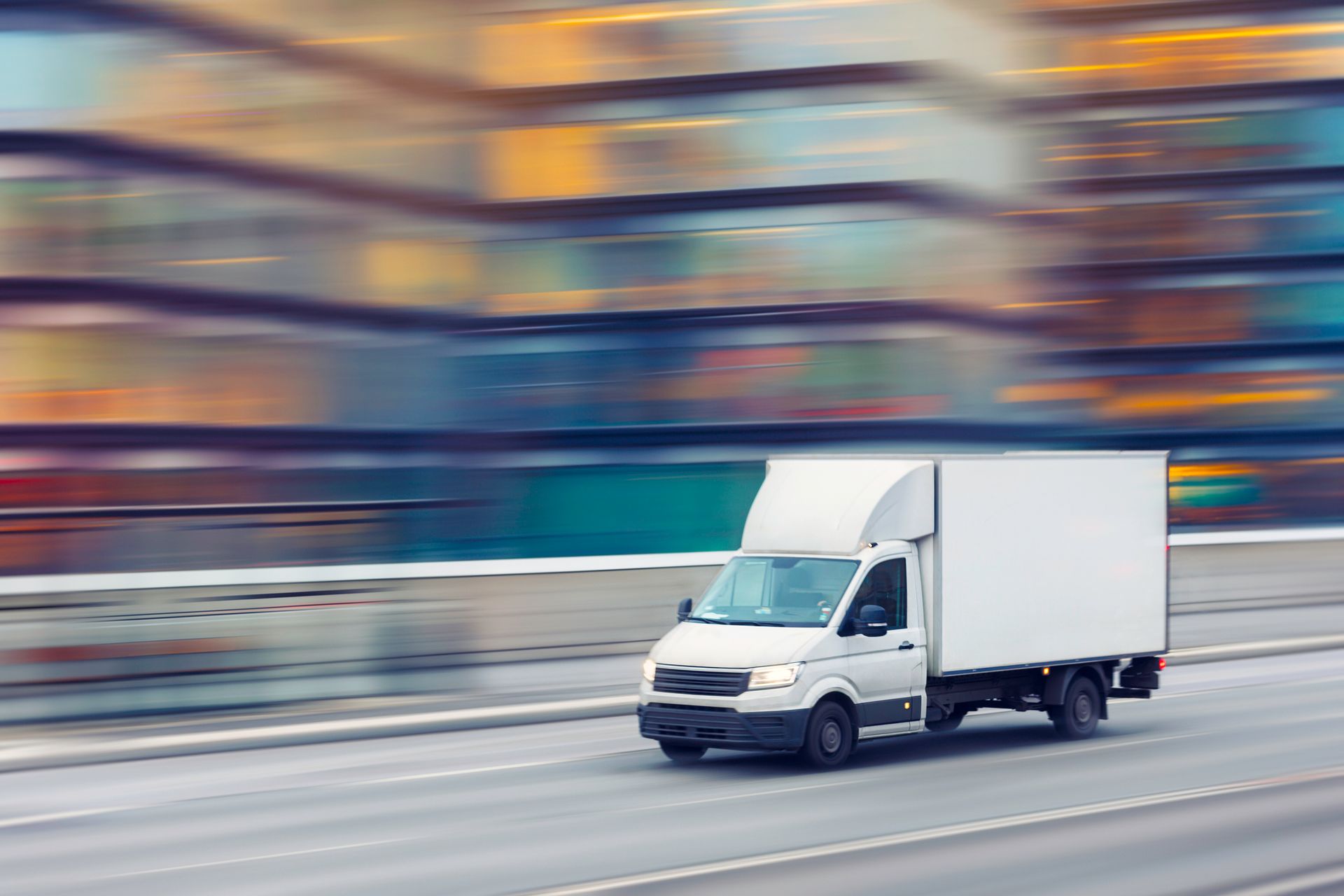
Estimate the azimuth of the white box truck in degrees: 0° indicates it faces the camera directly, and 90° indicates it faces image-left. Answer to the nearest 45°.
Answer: approximately 45°

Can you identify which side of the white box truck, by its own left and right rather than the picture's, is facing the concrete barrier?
right
